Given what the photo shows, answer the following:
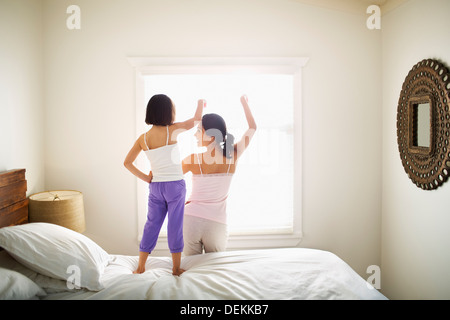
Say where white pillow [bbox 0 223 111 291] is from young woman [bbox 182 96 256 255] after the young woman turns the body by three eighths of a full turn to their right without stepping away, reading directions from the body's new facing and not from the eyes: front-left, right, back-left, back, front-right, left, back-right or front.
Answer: right

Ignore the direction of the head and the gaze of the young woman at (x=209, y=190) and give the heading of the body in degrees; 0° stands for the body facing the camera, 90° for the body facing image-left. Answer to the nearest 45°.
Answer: approximately 180°

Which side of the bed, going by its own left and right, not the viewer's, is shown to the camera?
right

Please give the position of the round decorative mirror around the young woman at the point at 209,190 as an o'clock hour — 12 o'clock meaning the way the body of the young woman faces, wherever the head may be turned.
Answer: The round decorative mirror is roughly at 3 o'clock from the young woman.
